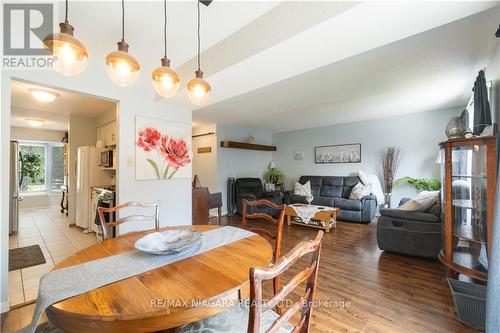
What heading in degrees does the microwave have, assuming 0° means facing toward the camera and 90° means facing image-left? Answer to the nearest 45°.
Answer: approximately 45°

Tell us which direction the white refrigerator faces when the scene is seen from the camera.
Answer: facing the viewer and to the left of the viewer

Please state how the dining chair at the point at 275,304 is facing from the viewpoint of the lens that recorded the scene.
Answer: facing away from the viewer and to the left of the viewer

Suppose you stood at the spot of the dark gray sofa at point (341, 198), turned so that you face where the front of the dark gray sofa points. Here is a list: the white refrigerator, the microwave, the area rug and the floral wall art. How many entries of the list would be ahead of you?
4

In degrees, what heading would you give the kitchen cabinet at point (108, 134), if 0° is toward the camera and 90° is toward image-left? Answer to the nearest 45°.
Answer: approximately 45°

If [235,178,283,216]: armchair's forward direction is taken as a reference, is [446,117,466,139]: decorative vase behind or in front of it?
in front

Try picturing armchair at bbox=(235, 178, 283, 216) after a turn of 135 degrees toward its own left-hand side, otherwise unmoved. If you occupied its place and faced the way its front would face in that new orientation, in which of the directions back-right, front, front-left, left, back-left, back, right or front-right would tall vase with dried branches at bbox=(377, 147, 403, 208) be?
right

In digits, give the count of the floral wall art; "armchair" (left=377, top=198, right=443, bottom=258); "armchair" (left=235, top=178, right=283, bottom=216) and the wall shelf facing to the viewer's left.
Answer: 1

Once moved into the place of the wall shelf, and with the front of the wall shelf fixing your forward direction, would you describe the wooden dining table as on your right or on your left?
on your right

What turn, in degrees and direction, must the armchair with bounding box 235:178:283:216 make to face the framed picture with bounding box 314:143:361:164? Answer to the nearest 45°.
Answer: approximately 45° to its left

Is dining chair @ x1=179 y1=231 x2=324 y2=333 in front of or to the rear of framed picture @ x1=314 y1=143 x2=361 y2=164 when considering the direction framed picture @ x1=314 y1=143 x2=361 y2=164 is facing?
in front

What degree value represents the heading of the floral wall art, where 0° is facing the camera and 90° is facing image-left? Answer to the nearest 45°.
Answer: approximately 315°

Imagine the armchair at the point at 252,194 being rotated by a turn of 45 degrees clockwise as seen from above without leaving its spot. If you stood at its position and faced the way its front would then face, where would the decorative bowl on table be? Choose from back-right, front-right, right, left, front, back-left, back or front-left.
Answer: front

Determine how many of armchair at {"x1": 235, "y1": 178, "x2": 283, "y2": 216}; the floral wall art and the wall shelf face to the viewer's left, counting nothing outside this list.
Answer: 0

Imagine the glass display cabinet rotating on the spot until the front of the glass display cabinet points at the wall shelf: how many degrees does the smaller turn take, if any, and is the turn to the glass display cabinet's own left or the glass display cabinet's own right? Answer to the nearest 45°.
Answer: approximately 45° to the glass display cabinet's own right

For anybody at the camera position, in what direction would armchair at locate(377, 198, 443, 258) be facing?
facing to the left of the viewer

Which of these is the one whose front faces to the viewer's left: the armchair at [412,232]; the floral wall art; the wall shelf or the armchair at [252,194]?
the armchair at [412,232]

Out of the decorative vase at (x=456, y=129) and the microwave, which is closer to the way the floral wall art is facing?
the decorative vase
